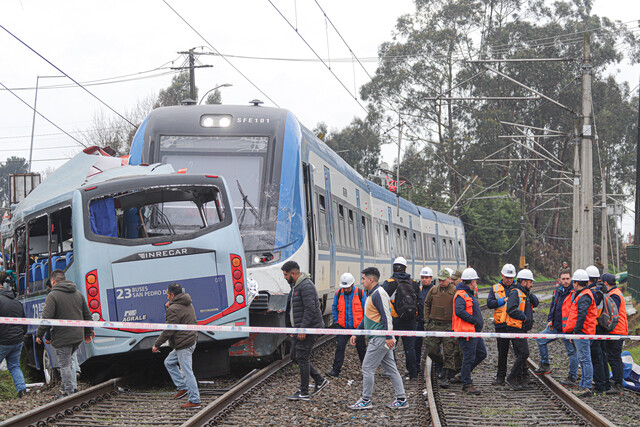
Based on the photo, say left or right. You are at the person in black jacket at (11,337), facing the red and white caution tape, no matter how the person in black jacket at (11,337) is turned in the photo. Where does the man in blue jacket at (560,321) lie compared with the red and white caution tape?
left

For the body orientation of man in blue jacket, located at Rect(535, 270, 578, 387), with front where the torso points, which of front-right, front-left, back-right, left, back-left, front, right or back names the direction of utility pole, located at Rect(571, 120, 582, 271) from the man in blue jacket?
back-right

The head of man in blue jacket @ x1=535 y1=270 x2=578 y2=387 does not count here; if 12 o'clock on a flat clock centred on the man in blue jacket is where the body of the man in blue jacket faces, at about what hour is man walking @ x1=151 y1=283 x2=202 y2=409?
The man walking is roughly at 12 o'clock from the man in blue jacket.

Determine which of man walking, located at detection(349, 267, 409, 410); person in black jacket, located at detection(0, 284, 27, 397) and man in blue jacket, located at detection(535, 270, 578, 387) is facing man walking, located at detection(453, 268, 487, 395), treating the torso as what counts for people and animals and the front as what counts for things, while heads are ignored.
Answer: the man in blue jacket

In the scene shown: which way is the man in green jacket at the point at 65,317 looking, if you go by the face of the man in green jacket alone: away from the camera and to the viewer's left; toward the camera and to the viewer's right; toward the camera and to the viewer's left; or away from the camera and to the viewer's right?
away from the camera and to the viewer's left

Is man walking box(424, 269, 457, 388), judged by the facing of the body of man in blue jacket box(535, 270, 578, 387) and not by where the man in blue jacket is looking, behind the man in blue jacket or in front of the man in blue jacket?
in front

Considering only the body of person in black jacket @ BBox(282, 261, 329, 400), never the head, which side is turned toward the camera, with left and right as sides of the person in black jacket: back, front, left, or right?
left

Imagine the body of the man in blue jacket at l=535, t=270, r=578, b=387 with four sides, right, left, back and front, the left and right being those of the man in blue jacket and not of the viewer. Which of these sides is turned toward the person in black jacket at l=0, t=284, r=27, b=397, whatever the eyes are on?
front

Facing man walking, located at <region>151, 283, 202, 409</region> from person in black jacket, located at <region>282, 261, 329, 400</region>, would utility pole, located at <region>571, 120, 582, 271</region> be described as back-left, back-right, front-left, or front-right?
back-right

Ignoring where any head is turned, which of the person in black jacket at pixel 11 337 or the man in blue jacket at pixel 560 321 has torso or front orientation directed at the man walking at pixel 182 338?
the man in blue jacket

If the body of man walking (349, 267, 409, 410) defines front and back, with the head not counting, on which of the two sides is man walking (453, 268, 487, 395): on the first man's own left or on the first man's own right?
on the first man's own right

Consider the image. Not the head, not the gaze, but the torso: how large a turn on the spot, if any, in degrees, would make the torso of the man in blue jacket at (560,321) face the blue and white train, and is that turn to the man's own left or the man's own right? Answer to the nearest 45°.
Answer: approximately 45° to the man's own right
